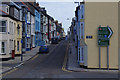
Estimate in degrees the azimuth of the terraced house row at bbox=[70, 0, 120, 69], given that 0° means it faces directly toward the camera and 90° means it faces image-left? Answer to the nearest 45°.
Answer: approximately 90°

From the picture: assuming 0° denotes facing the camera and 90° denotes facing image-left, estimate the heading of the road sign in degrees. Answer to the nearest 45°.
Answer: approximately 0°

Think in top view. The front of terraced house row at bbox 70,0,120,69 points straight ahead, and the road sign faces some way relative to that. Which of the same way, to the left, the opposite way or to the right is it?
to the left
